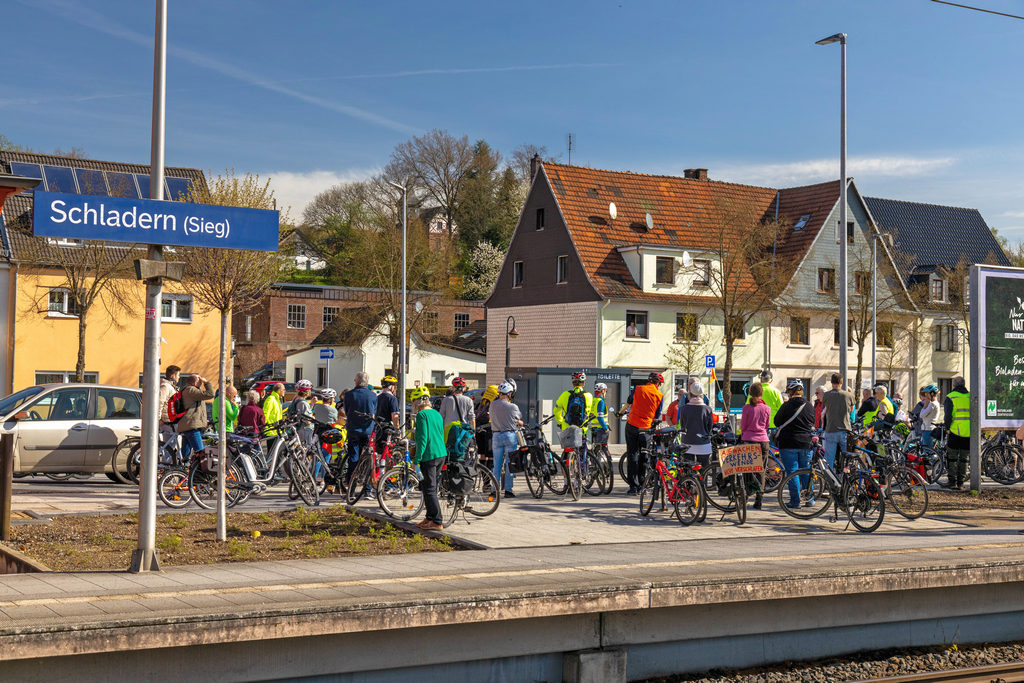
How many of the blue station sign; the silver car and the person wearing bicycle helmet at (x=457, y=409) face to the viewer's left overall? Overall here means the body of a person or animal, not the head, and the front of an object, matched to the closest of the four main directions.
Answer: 1

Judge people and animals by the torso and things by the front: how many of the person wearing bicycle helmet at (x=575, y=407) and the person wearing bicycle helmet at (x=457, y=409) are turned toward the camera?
0

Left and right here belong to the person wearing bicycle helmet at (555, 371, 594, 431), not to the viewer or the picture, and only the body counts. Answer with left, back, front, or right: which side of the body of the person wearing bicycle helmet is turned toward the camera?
back

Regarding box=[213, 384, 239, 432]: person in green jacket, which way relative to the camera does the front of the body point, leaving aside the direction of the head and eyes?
to the viewer's right

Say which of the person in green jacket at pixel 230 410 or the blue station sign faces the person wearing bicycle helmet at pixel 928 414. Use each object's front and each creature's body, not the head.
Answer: the person in green jacket

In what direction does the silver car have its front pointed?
to the viewer's left

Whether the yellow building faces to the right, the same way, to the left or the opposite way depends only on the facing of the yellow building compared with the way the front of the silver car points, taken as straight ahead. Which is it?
to the left

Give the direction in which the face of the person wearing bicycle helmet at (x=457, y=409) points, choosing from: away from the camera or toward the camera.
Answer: away from the camera

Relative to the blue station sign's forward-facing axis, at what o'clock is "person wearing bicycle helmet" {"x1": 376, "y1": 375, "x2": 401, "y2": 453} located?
The person wearing bicycle helmet is roughly at 7 o'clock from the blue station sign.

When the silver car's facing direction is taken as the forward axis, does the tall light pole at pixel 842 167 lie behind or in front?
behind

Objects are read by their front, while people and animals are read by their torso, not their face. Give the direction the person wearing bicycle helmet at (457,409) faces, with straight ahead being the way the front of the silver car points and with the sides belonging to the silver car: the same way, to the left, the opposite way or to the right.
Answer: to the right

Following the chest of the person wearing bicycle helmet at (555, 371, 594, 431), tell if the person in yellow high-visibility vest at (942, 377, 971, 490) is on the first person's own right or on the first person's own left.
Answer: on the first person's own right

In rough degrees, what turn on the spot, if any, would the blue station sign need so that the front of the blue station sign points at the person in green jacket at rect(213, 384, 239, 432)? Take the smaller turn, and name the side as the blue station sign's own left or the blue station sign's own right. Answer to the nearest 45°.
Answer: approximately 180°

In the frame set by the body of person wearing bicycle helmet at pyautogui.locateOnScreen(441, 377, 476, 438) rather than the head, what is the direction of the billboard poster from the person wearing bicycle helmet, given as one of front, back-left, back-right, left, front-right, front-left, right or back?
right

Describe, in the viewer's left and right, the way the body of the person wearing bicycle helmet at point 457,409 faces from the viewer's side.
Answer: facing away from the viewer

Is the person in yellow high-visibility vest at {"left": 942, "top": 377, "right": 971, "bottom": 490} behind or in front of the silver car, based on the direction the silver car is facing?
behind
